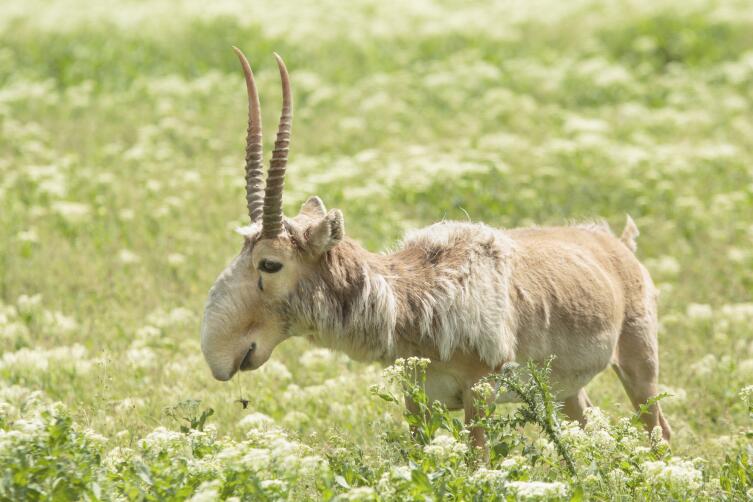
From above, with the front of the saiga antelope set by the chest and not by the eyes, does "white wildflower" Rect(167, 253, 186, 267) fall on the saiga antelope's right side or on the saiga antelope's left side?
on the saiga antelope's right side

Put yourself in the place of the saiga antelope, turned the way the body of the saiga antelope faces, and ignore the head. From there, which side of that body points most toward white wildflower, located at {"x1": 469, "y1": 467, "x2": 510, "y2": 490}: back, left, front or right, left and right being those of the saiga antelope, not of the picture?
left

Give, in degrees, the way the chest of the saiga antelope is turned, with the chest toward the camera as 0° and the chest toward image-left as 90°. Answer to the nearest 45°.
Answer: approximately 90°

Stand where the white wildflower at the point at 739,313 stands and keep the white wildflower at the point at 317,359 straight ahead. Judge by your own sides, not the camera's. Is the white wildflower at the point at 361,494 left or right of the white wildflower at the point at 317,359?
left

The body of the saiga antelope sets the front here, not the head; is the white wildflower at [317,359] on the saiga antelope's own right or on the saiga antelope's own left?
on the saiga antelope's own right

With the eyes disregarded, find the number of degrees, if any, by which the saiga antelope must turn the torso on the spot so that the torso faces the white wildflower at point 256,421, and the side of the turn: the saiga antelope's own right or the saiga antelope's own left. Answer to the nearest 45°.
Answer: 0° — it already faces it

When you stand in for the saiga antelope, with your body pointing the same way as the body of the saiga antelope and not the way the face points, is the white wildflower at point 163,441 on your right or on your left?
on your left

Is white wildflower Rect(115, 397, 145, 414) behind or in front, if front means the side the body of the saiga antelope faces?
in front

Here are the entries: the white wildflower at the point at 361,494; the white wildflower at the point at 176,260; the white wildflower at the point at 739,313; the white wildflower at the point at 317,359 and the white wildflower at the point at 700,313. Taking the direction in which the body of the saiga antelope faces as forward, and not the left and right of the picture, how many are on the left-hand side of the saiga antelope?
1

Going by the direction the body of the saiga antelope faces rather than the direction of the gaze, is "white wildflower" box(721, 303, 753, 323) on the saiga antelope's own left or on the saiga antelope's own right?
on the saiga antelope's own right

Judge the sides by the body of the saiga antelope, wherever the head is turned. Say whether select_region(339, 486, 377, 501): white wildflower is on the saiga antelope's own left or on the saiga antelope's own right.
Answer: on the saiga antelope's own left
